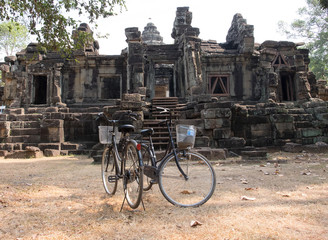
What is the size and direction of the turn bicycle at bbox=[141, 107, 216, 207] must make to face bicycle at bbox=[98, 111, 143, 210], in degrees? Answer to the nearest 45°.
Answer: approximately 135° to its right

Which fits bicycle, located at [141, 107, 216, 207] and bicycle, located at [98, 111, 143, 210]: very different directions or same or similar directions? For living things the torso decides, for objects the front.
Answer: very different directions

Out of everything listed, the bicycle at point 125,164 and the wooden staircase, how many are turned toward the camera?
1

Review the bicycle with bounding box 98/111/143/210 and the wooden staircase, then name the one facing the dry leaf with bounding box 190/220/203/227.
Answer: the wooden staircase

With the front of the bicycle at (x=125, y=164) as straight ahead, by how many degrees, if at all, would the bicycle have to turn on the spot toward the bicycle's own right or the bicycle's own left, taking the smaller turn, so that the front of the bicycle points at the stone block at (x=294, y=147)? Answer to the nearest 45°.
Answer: approximately 90° to the bicycle's own right

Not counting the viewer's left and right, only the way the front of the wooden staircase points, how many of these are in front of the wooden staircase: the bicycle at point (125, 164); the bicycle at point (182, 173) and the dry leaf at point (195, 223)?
3

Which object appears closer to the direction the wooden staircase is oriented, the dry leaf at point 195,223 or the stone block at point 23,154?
the dry leaf

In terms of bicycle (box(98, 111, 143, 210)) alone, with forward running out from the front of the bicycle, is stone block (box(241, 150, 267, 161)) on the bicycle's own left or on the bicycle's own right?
on the bicycle's own right

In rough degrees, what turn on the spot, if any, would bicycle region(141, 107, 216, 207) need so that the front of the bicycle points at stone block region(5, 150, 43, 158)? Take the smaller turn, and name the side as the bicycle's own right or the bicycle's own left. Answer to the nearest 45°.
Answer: approximately 180°

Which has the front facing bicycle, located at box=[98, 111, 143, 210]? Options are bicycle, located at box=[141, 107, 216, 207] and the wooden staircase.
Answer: the wooden staircase

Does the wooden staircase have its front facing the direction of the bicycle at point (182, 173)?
yes

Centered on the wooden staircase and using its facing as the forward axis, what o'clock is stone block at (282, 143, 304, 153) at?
The stone block is roughly at 9 o'clock from the wooden staircase.

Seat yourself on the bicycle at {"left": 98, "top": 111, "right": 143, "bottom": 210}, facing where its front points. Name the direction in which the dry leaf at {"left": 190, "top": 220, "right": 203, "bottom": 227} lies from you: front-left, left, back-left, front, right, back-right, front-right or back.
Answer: back

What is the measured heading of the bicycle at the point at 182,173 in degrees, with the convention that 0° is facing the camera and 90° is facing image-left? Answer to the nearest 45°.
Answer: approximately 315°
